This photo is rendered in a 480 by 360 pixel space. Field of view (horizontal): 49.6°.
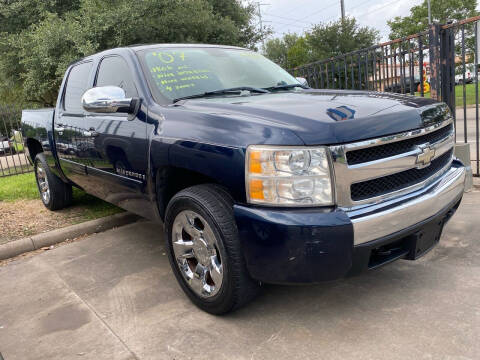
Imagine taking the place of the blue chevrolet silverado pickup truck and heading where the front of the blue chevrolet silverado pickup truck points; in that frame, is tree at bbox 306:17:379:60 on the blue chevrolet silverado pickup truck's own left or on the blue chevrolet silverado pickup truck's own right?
on the blue chevrolet silverado pickup truck's own left

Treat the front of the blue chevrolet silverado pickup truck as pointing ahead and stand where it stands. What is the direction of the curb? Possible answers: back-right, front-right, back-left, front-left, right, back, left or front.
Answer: back

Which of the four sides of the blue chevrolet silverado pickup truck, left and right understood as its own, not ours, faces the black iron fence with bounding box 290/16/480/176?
left

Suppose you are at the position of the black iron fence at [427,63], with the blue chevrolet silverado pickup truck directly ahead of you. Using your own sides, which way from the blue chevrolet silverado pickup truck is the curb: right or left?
right

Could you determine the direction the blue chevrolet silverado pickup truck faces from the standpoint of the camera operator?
facing the viewer and to the right of the viewer
